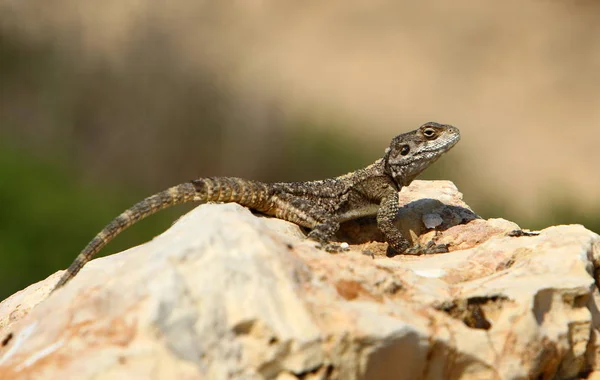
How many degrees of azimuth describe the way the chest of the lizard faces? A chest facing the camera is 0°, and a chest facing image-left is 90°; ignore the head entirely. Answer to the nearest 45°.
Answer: approximately 270°
